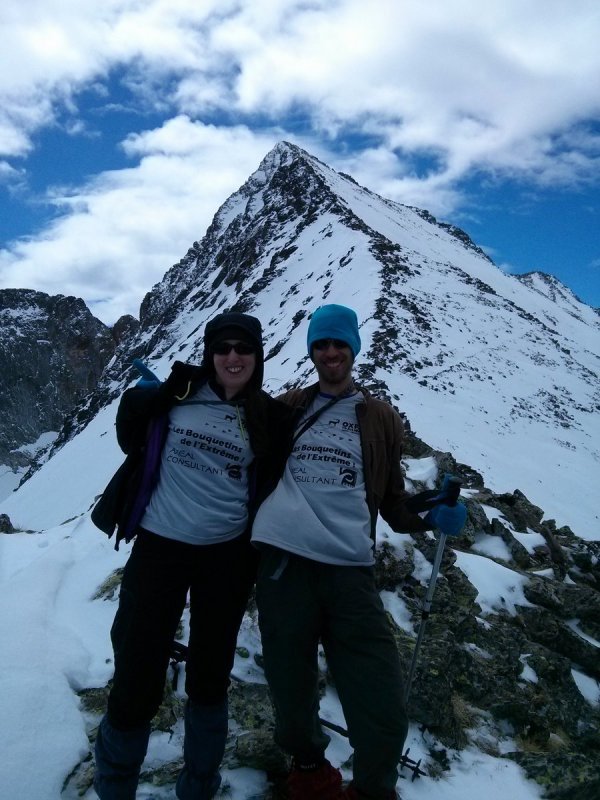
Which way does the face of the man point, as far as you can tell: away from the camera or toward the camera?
toward the camera

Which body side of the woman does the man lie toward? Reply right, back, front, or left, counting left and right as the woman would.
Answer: left

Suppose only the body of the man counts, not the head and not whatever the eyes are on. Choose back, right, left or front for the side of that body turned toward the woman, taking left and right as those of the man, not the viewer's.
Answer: right

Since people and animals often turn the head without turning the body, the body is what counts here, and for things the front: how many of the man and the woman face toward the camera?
2

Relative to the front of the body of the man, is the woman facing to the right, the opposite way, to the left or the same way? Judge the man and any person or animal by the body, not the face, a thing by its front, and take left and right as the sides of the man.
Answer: the same way

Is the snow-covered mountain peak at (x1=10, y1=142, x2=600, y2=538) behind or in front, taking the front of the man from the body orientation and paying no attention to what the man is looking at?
behind

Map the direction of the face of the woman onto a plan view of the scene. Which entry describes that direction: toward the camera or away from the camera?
toward the camera

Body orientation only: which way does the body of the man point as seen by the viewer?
toward the camera
